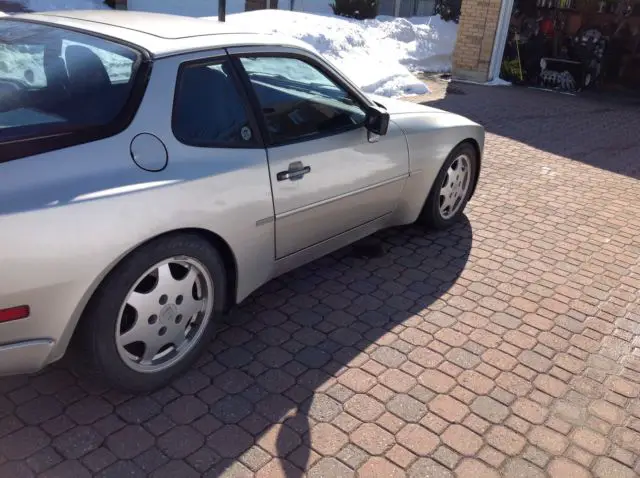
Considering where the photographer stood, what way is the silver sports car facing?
facing away from the viewer and to the right of the viewer

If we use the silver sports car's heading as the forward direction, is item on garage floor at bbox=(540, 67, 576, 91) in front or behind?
in front

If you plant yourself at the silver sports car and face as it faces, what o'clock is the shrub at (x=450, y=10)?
The shrub is roughly at 11 o'clock from the silver sports car.

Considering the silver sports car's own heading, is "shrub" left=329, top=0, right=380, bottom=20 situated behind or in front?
in front
